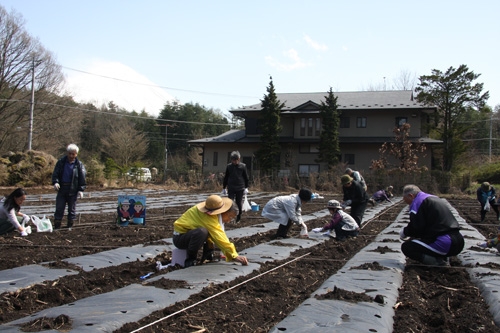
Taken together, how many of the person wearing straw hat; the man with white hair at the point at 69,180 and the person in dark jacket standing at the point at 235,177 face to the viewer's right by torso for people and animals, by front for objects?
1

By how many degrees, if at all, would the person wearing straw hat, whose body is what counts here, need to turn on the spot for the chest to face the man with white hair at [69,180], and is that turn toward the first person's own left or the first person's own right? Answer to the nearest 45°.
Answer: approximately 135° to the first person's own left

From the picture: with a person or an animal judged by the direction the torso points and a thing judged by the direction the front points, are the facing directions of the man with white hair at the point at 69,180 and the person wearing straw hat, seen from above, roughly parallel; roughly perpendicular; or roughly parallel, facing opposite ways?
roughly perpendicular

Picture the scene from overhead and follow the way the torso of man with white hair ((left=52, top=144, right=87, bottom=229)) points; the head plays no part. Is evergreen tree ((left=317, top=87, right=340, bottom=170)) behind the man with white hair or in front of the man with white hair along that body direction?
behind

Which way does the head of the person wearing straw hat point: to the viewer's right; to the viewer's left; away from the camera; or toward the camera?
to the viewer's right

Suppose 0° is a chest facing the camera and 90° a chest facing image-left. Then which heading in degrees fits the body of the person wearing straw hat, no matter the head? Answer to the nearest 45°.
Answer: approximately 270°

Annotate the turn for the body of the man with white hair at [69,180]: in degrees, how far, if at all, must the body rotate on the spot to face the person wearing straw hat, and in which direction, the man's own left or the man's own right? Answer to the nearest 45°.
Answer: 0° — they already face them

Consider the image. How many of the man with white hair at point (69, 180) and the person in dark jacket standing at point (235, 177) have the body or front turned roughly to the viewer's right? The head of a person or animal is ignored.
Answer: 0

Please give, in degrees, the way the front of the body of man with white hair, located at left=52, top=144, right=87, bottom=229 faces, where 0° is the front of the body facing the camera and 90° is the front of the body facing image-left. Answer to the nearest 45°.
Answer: approximately 0°

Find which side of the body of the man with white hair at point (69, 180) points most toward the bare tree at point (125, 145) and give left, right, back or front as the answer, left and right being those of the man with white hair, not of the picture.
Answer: back

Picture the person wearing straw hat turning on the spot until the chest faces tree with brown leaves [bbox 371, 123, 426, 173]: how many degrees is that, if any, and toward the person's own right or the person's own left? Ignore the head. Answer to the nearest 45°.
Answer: approximately 45° to the person's own left

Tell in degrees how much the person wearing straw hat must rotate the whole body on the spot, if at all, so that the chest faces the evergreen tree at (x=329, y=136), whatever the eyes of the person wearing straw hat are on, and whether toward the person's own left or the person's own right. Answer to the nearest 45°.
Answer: approximately 90° to the person's own left
